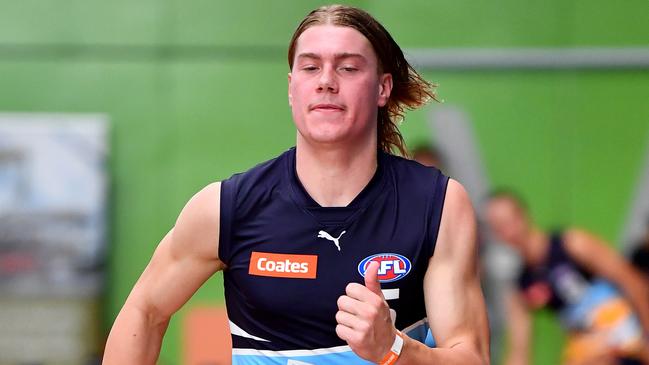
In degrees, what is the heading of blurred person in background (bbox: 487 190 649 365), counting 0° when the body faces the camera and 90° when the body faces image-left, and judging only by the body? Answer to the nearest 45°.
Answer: approximately 45°
